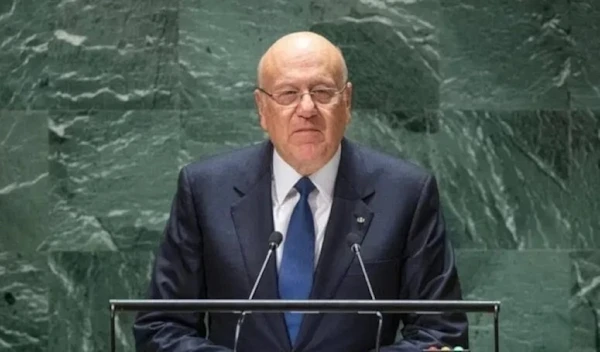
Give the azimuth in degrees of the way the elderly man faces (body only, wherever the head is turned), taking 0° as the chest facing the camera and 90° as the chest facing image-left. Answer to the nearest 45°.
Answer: approximately 0°

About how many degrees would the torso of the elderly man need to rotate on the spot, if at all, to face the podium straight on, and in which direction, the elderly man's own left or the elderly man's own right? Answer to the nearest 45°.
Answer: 0° — they already face it
